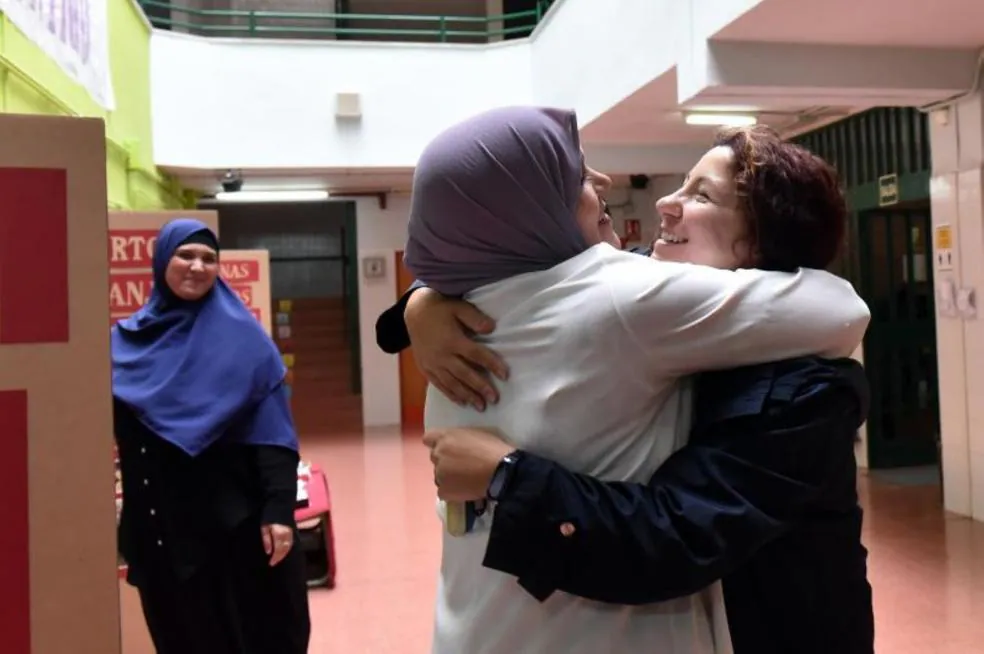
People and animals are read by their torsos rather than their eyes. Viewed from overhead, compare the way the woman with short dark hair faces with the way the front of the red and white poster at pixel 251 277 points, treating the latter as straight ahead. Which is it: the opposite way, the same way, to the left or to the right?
to the right

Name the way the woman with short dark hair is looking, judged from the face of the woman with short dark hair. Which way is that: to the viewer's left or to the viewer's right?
to the viewer's left

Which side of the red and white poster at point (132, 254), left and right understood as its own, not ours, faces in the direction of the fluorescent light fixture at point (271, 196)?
back

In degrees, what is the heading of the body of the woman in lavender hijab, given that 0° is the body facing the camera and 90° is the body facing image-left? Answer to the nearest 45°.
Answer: approximately 225°

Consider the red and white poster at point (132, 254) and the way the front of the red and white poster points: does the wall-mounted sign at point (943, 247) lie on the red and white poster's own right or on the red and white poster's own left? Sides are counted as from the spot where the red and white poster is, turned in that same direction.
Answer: on the red and white poster's own left

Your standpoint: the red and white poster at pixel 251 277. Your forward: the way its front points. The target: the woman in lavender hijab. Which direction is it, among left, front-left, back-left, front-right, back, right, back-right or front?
front

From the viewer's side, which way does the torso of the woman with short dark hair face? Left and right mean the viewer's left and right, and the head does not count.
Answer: facing to the left of the viewer

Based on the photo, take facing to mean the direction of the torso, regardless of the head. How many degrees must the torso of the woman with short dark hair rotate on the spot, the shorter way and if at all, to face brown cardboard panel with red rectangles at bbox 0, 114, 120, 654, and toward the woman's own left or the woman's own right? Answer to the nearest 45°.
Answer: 0° — they already face it

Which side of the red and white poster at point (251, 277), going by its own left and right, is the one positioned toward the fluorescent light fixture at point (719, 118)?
left

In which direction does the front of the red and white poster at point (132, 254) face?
toward the camera

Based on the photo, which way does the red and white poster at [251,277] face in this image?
toward the camera

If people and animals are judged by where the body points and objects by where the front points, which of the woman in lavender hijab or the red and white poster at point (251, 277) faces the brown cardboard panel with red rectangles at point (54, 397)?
the red and white poster

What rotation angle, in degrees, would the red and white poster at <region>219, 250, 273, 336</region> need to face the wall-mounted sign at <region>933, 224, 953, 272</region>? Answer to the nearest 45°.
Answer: approximately 90° to its left

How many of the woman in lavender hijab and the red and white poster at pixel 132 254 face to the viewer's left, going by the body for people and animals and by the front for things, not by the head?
0
